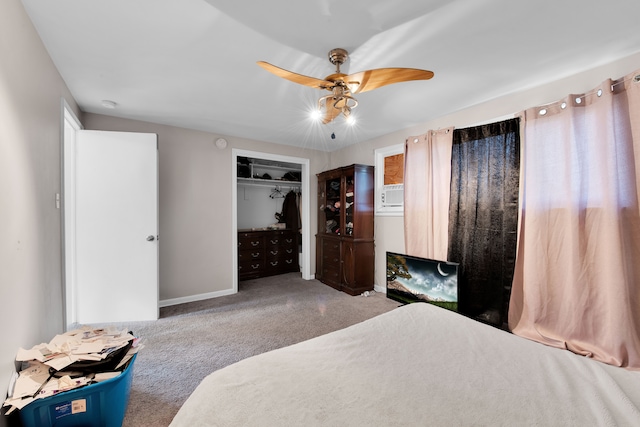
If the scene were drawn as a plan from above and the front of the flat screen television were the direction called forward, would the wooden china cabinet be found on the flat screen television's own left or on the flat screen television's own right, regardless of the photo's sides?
on the flat screen television's own right

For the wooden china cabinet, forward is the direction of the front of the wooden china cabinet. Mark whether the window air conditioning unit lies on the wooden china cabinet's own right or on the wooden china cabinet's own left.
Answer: on the wooden china cabinet's own left

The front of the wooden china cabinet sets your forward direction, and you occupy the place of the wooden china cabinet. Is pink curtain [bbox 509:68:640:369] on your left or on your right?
on your left

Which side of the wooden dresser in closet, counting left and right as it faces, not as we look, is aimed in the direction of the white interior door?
right

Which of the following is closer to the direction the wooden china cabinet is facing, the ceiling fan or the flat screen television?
the ceiling fan

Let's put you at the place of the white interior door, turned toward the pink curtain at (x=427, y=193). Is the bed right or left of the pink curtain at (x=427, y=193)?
right

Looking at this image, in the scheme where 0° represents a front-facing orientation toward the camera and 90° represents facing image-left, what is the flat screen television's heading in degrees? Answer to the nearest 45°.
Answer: approximately 45°

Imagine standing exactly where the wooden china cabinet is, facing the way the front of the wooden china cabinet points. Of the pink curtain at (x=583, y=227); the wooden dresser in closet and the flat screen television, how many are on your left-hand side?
2

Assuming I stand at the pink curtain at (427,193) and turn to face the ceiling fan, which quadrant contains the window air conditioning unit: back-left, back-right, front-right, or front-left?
back-right

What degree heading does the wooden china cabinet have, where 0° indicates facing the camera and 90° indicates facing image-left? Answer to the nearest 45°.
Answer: approximately 45°

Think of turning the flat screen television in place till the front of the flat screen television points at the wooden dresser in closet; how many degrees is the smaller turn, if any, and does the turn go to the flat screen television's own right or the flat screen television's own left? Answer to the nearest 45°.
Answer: approximately 45° to the flat screen television's own right
